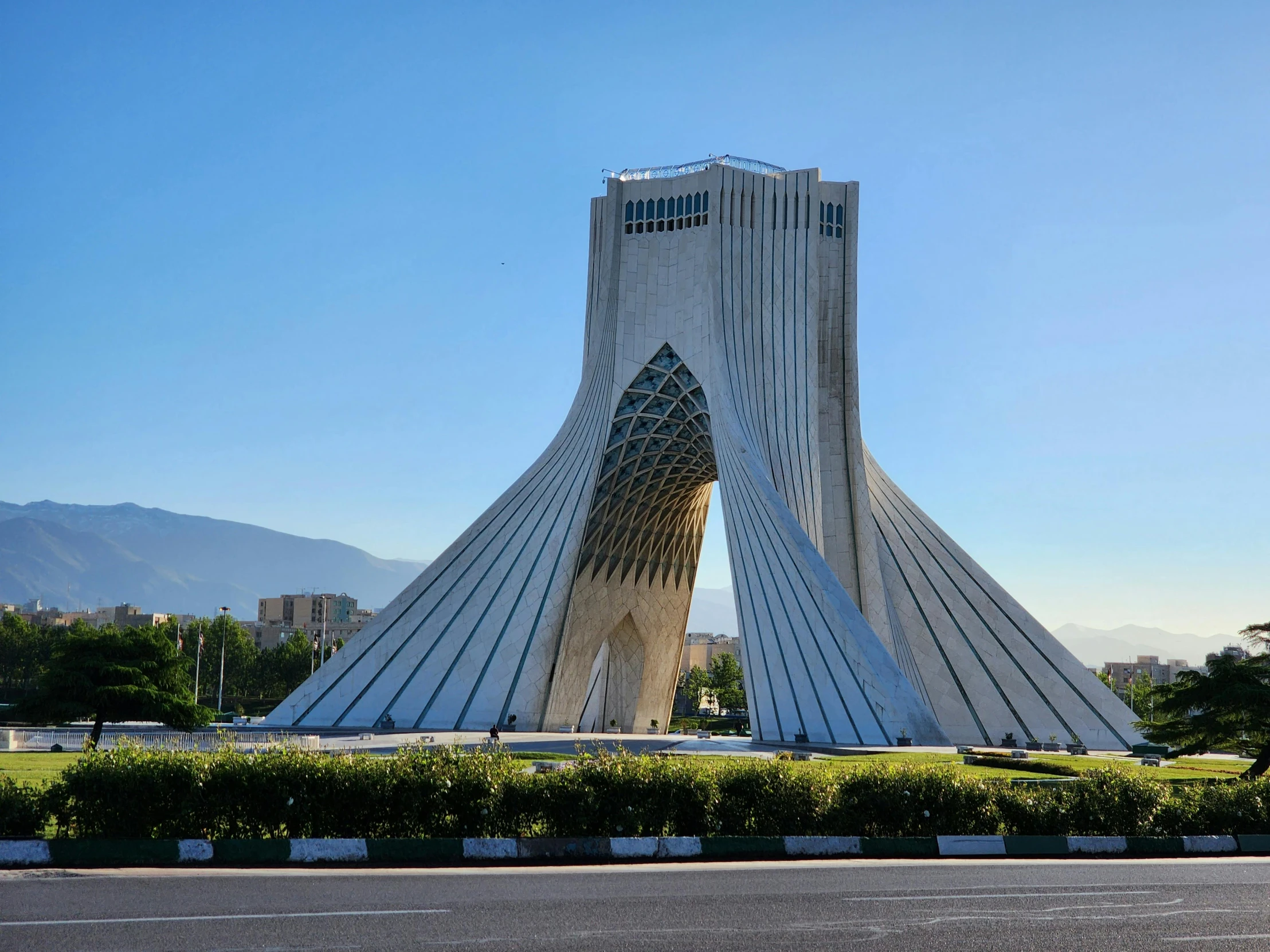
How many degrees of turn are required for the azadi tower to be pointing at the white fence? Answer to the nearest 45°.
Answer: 0° — it already faces it

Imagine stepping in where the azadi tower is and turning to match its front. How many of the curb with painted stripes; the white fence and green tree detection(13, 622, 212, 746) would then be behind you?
0

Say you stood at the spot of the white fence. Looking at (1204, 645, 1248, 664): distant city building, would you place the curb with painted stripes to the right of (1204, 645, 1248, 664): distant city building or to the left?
right

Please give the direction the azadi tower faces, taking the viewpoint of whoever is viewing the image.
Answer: facing the viewer and to the left of the viewer

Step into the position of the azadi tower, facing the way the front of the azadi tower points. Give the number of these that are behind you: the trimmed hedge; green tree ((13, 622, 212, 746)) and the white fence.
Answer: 0

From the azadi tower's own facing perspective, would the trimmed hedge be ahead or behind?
ahead

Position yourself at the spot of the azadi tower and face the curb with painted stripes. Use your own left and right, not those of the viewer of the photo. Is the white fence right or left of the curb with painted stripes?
right

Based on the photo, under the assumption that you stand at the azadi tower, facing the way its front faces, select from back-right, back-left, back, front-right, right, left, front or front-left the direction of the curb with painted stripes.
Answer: front-left

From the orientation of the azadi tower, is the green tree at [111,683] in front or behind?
in front
